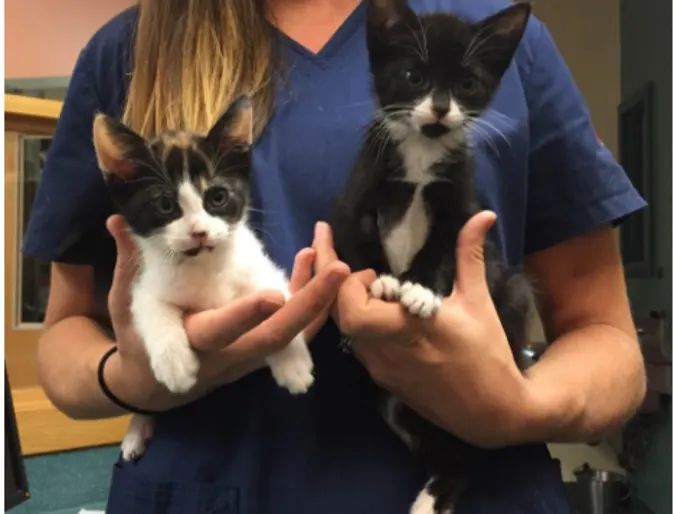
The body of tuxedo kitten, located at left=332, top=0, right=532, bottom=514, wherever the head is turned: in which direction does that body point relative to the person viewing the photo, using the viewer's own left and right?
facing the viewer

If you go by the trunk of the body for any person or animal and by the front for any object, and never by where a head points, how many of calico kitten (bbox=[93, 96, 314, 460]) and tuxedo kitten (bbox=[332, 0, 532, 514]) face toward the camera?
2

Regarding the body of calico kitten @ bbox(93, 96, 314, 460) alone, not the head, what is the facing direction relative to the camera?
toward the camera
